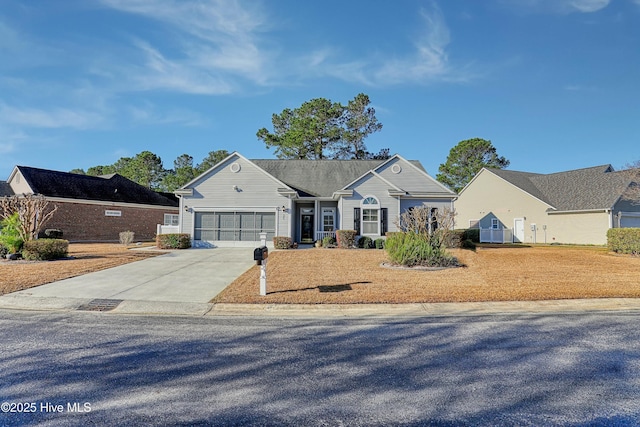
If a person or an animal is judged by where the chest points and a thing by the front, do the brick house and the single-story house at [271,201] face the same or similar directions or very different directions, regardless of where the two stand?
same or similar directions

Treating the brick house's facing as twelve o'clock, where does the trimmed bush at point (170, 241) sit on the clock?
The trimmed bush is roughly at 10 o'clock from the brick house.

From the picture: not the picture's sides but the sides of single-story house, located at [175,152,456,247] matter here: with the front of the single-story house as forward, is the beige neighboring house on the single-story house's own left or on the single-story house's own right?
on the single-story house's own left

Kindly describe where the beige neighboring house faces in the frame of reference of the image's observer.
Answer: facing the viewer and to the right of the viewer

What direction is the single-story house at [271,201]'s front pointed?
toward the camera

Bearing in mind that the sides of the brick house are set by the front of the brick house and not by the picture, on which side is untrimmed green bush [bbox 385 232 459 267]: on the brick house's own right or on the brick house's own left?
on the brick house's own left

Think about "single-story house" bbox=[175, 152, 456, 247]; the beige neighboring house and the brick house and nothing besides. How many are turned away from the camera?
0

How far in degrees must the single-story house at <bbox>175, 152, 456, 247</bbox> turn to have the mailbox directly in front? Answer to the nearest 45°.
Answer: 0° — it already faces it

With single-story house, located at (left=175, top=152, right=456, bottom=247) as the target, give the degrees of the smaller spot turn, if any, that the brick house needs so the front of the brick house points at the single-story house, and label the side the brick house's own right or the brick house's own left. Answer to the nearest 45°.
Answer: approximately 90° to the brick house's own left

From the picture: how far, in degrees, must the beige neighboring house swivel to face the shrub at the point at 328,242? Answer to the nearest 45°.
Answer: approximately 90° to its right

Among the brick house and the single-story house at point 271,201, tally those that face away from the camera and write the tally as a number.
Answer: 0

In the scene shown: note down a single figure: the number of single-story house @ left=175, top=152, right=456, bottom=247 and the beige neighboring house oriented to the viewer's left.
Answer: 0
